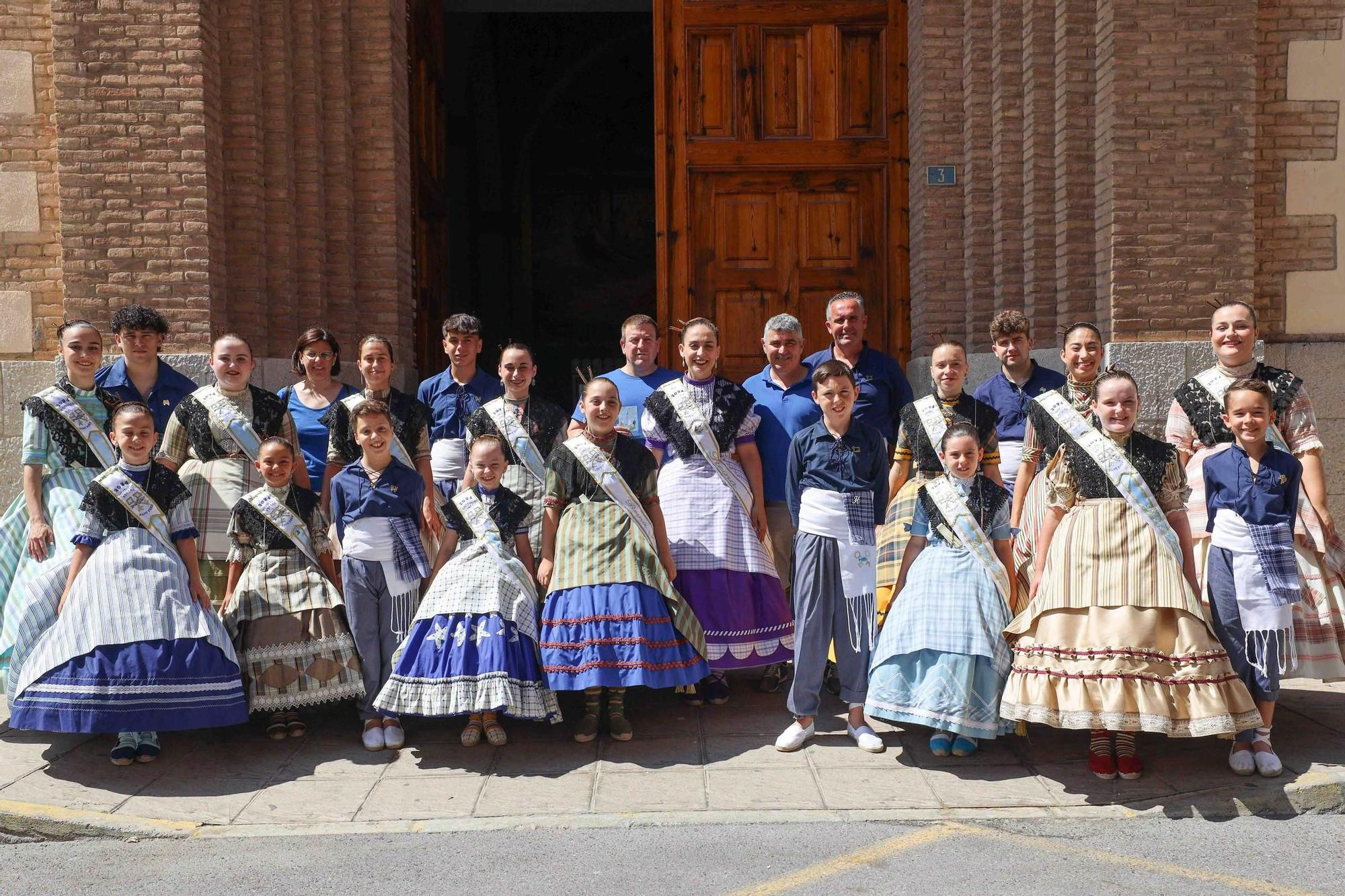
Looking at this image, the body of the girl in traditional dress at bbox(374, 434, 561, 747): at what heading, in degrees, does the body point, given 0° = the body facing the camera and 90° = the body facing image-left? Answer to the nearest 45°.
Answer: approximately 0°

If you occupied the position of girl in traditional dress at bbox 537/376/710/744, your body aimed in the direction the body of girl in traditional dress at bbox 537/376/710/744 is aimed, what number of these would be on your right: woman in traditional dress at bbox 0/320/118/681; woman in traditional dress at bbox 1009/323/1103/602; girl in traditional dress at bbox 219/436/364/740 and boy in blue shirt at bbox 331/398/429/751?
3

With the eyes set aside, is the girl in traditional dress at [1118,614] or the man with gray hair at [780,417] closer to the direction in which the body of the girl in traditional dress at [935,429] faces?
the girl in traditional dress

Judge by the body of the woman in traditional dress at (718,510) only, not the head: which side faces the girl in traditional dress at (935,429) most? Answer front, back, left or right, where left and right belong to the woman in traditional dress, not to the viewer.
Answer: left

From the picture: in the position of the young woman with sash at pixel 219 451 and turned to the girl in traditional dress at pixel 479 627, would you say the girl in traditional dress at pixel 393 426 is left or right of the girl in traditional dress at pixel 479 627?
left

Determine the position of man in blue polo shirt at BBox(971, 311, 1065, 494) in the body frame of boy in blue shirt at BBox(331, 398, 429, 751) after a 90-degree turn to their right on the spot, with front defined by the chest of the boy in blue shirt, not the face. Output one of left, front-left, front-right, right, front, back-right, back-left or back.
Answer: back

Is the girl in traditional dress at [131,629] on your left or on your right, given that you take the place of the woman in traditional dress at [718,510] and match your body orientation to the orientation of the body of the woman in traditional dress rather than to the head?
on your right
